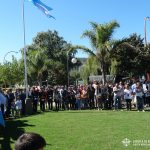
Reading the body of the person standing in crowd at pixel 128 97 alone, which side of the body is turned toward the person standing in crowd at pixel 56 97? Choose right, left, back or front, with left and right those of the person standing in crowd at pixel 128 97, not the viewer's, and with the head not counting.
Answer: right

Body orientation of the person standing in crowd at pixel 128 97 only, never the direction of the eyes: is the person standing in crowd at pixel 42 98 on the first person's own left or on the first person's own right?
on the first person's own right

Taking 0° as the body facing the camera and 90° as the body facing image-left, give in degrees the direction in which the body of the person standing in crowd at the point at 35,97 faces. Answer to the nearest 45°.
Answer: approximately 0°

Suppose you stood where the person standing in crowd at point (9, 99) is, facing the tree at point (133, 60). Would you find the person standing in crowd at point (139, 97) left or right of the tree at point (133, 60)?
right

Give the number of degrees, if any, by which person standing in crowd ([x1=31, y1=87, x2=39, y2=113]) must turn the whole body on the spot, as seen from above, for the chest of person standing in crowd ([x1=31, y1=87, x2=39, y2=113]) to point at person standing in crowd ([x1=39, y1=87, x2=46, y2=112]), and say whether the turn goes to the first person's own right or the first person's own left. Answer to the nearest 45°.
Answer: approximately 135° to the first person's own left

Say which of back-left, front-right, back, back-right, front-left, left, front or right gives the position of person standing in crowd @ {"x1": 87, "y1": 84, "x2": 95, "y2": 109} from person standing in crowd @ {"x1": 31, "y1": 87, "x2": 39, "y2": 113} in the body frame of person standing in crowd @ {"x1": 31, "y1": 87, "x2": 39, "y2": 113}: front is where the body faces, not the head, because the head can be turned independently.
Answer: left

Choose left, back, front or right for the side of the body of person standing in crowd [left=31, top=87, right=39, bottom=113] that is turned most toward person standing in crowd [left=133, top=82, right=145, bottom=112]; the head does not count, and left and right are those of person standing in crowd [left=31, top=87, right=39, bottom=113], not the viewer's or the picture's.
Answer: left

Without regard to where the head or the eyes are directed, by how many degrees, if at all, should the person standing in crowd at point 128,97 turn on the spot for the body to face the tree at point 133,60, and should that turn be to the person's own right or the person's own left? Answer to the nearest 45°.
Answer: approximately 180°

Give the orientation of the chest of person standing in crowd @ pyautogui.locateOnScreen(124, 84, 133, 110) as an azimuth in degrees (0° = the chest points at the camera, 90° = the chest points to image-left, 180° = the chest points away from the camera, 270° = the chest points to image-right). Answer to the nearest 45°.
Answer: approximately 0°

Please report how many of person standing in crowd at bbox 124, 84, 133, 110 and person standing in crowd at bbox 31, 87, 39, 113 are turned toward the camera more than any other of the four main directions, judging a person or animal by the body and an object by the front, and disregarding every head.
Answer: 2
